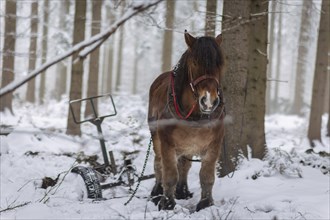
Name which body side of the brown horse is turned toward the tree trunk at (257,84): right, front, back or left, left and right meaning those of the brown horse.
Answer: back

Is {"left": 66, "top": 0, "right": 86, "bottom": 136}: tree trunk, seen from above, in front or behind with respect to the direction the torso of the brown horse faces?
behind

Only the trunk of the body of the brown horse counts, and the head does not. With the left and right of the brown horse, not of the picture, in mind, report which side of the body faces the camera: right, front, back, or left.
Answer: front

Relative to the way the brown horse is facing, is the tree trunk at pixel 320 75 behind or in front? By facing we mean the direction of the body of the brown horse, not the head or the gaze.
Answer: behind
